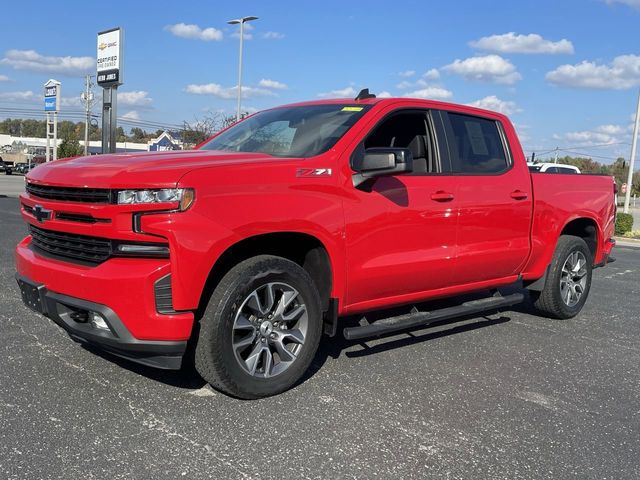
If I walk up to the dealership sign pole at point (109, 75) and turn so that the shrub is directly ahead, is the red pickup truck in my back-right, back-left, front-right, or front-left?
front-right

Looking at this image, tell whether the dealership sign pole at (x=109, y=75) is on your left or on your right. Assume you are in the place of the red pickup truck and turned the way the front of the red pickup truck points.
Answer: on your right

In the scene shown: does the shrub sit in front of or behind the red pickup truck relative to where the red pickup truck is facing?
behind

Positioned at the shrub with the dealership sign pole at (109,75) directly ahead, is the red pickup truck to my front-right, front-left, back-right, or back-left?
front-left

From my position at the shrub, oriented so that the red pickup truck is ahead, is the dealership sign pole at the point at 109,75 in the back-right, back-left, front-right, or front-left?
front-right

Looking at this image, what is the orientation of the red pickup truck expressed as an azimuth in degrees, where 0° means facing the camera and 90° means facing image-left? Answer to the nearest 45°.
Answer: approximately 45°

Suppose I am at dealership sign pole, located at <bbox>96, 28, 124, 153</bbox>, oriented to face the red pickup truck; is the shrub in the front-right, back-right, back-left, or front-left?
front-left
